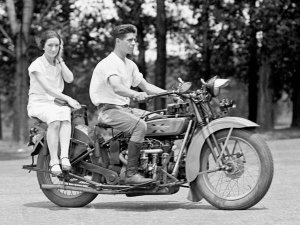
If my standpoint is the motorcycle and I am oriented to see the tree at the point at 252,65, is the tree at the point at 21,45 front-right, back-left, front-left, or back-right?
front-left

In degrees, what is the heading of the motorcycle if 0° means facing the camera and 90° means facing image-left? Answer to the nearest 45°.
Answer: approximately 270°

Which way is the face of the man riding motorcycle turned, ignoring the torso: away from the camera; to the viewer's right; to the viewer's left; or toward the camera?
to the viewer's right

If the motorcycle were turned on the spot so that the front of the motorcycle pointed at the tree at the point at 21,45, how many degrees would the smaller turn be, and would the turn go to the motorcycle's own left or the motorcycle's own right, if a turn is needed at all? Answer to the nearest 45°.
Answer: approximately 90° to the motorcycle's own left

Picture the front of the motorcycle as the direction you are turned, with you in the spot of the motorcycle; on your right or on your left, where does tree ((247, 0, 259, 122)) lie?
on your left
